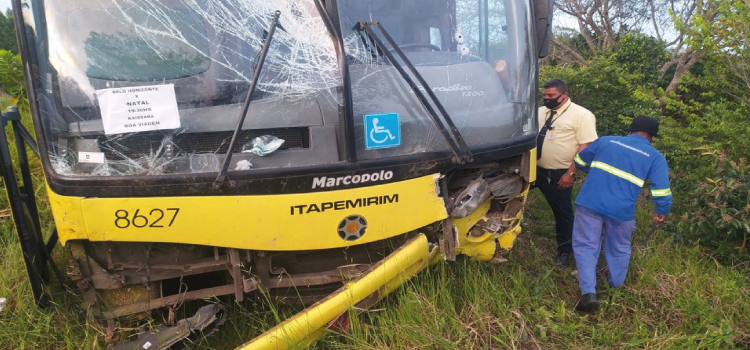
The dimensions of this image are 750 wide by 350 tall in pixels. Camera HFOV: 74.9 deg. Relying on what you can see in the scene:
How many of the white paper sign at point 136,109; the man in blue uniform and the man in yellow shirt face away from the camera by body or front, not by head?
1

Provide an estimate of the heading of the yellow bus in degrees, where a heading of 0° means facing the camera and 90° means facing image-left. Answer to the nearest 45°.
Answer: approximately 0°

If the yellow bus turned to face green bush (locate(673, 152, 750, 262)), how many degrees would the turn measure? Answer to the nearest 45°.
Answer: approximately 90° to its left

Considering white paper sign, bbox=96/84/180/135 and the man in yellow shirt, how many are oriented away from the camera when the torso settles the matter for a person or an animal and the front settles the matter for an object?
0

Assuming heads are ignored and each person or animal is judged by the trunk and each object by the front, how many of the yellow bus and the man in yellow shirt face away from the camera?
0

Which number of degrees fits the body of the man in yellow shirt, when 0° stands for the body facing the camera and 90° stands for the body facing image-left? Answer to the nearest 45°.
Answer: approximately 45°

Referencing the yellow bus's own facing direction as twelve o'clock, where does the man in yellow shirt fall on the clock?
The man in yellow shirt is roughly at 8 o'clock from the yellow bus.

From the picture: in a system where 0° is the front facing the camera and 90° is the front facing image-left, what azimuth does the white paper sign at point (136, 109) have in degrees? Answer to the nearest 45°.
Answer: approximately 0°

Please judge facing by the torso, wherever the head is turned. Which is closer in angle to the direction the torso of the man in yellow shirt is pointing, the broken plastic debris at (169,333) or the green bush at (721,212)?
the broken plastic debris

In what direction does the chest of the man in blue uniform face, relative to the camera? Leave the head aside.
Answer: away from the camera

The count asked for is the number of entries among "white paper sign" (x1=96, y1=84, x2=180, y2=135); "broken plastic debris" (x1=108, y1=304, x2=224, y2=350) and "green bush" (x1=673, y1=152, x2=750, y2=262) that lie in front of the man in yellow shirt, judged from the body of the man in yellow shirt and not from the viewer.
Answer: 2

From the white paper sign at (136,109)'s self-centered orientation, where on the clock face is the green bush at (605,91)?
The green bush is roughly at 8 o'clock from the white paper sign.
